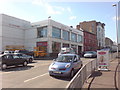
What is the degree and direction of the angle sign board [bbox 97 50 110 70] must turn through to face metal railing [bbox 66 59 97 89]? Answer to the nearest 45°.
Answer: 0° — it already faces it

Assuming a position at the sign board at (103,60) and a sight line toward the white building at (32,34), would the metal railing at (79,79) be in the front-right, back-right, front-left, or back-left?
back-left

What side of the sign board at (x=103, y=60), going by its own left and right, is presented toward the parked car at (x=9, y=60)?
right

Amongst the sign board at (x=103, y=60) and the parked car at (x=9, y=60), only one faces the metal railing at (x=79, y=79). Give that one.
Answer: the sign board

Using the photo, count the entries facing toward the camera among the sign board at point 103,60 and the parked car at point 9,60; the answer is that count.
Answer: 1

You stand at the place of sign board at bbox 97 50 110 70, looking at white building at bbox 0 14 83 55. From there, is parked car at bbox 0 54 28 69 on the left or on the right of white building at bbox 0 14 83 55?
left

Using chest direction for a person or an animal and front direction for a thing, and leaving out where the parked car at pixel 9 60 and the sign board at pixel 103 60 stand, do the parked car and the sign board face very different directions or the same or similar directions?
very different directions

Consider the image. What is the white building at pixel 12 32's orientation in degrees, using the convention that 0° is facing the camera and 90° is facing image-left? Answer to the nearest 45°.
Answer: approximately 315°

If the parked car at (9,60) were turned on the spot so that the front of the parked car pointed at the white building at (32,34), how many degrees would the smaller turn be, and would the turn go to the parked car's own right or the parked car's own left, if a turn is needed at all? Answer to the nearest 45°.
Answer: approximately 45° to the parked car's own left

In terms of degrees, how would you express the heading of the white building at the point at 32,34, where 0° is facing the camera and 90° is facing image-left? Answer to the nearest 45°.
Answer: approximately 315°
